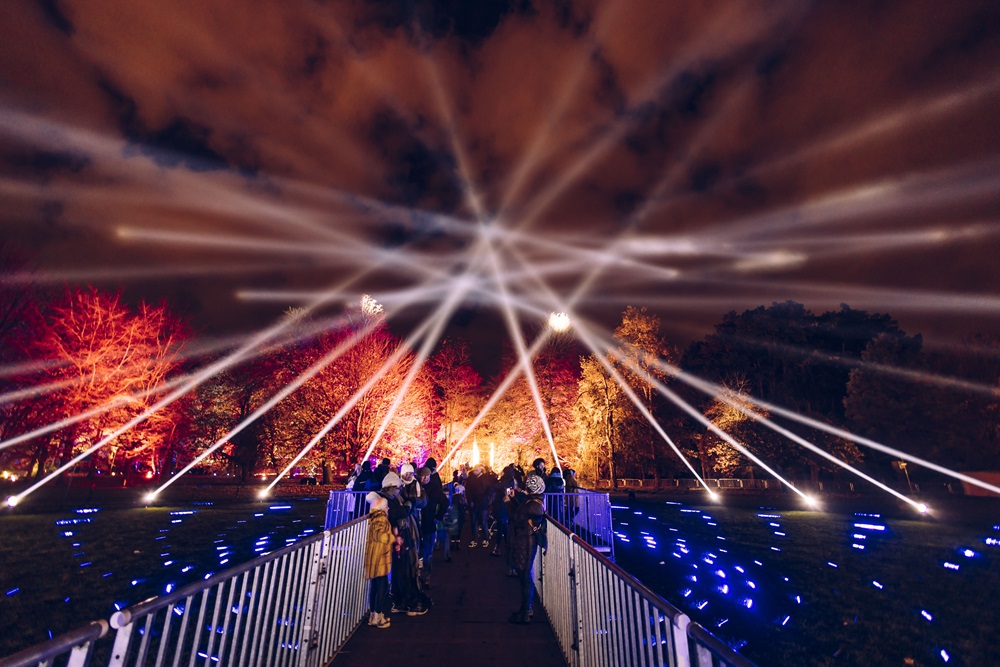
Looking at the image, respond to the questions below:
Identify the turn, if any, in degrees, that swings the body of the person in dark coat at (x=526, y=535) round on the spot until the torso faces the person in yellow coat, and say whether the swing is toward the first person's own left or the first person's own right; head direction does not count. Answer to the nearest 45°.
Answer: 0° — they already face them

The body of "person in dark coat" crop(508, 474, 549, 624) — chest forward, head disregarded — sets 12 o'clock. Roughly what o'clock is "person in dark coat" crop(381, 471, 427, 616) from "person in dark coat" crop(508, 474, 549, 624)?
"person in dark coat" crop(381, 471, 427, 616) is roughly at 12 o'clock from "person in dark coat" crop(508, 474, 549, 624).

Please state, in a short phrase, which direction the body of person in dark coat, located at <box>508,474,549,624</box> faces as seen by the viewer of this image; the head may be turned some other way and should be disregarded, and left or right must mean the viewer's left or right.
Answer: facing to the left of the viewer

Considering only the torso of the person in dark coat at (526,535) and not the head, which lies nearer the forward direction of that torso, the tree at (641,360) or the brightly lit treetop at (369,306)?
the brightly lit treetop

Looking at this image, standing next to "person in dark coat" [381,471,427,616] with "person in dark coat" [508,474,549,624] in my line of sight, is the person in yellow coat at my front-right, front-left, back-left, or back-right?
back-right

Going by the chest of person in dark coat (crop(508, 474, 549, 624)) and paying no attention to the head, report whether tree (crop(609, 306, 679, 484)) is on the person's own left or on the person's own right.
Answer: on the person's own right

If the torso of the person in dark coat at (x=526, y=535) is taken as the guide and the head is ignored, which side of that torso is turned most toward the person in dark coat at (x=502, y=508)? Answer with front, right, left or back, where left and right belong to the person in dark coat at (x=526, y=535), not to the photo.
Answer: right

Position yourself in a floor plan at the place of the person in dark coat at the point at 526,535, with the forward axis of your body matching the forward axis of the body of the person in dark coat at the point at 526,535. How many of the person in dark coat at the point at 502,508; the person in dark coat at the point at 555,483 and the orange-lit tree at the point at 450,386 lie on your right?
3
